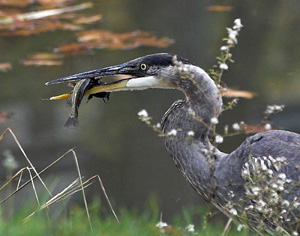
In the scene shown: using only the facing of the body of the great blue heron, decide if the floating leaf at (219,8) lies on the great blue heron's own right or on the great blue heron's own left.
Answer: on the great blue heron's own right

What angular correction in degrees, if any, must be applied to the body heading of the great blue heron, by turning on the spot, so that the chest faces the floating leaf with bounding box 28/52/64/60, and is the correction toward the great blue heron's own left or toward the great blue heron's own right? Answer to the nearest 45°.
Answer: approximately 45° to the great blue heron's own right

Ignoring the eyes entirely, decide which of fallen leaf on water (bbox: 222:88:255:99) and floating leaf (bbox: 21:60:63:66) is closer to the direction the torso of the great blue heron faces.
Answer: the floating leaf

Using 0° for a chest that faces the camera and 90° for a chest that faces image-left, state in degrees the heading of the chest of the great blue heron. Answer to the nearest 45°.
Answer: approximately 90°

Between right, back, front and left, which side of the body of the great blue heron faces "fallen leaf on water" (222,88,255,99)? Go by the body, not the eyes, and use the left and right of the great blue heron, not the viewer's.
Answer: right

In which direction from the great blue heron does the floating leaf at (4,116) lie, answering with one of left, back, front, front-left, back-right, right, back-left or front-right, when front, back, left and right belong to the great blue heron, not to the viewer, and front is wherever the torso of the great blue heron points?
front-right

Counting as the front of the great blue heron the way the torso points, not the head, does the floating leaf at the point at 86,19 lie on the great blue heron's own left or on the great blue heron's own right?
on the great blue heron's own right
